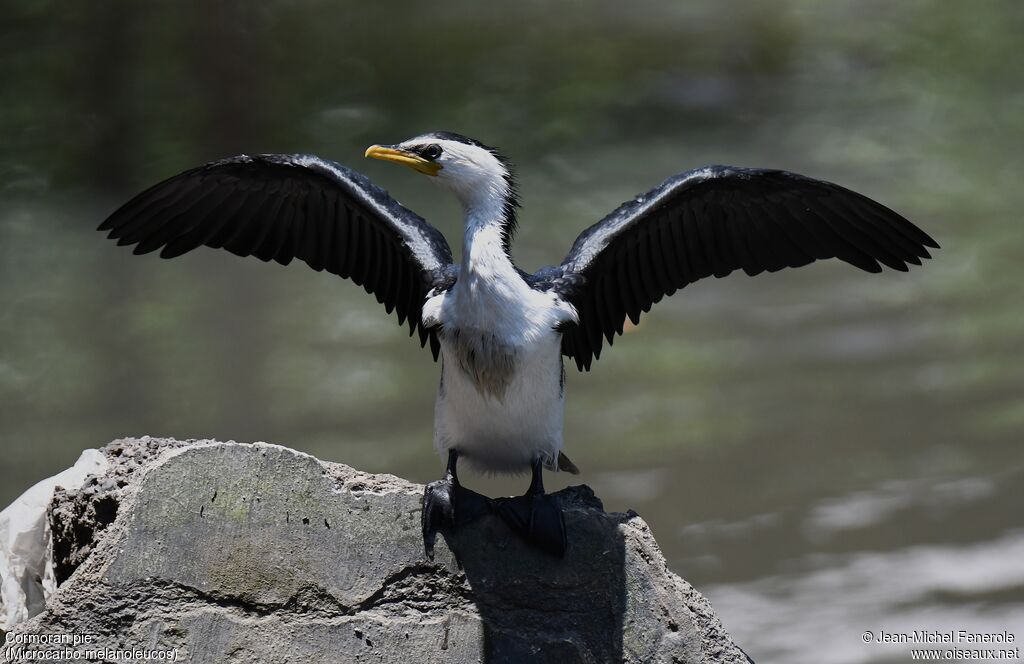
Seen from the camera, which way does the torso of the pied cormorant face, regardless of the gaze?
toward the camera
